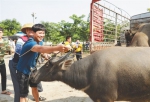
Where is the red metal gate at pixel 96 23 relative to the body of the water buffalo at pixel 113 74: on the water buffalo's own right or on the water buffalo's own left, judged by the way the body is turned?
on the water buffalo's own right

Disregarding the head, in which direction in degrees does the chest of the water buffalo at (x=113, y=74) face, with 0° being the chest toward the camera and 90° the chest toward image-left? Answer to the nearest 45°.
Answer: approximately 90°

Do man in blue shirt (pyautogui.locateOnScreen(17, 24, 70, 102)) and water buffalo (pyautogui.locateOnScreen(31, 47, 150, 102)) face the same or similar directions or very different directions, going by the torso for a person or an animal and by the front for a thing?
very different directions

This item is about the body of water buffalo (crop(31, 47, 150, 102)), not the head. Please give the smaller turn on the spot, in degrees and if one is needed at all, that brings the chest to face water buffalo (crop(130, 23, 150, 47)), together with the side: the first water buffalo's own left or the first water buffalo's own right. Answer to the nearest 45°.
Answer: approximately 135° to the first water buffalo's own right

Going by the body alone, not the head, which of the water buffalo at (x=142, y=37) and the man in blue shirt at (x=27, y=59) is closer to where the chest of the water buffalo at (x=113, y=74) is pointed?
the man in blue shirt

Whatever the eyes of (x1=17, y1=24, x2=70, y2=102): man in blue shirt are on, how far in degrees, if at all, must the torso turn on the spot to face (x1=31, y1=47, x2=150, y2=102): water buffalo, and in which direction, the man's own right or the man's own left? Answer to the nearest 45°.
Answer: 0° — they already face it

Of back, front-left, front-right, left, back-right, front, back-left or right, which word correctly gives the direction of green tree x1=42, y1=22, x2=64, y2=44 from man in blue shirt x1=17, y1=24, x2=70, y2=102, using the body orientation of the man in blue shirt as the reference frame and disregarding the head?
left

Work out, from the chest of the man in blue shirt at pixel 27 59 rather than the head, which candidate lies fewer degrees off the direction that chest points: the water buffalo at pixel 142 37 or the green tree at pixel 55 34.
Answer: the water buffalo

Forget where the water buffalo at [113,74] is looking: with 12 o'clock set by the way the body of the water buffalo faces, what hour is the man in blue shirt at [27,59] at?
The man in blue shirt is roughly at 12 o'clock from the water buffalo.

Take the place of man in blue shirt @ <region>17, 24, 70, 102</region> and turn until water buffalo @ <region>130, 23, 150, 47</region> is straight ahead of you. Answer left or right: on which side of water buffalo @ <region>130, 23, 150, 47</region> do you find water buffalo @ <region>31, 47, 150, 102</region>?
right

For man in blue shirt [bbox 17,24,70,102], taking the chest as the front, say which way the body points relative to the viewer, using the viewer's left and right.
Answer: facing to the right of the viewer
